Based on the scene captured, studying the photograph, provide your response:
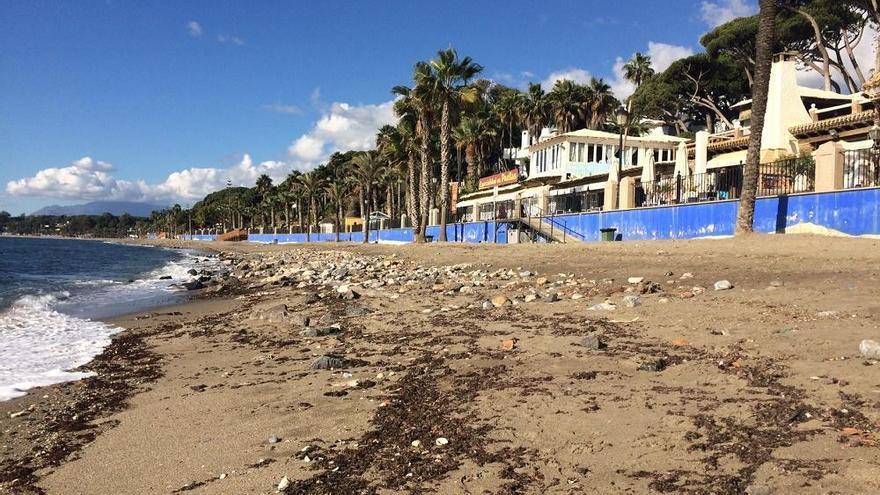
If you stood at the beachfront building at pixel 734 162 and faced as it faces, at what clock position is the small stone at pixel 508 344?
The small stone is roughly at 11 o'clock from the beachfront building.

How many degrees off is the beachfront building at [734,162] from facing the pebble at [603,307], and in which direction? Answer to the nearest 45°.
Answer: approximately 45° to its left

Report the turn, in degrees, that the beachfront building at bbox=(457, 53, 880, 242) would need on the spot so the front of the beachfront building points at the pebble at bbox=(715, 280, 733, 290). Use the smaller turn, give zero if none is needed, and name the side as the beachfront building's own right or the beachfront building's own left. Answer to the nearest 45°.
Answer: approximately 45° to the beachfront building's own left

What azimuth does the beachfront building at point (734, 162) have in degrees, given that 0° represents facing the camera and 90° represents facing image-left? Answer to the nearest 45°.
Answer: approximately 45°

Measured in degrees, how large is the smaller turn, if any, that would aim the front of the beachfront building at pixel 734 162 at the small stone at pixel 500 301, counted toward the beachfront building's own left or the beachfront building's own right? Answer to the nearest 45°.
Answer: approximately 45° to the beachfront building's own left

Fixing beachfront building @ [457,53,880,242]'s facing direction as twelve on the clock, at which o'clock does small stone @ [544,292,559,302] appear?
The small stone is roughly at 11 o'clock from the beachfront building.

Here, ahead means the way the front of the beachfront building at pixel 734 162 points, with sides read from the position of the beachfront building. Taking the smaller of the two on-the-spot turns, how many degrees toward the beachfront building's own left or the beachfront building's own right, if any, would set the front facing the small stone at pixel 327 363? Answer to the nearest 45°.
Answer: approximately 45° to the beachfront building's own left

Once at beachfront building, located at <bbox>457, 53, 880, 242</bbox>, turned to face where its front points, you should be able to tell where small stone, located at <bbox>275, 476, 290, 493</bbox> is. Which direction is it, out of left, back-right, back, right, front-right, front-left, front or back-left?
front-left
